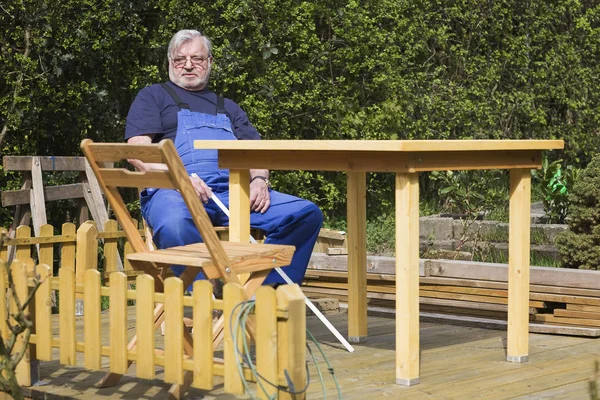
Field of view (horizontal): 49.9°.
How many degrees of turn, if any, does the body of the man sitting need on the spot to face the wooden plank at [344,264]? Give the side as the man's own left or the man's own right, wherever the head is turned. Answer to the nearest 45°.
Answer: approximately 135° to the man's own left

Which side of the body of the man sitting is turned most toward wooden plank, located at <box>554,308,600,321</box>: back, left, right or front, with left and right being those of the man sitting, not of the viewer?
left

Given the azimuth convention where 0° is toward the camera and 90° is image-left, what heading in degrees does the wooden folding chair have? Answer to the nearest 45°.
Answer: approximately 225°

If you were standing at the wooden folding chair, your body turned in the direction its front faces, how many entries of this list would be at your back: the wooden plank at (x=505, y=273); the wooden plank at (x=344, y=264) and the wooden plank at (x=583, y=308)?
0

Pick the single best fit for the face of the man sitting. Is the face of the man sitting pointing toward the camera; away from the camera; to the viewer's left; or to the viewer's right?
toward the camera

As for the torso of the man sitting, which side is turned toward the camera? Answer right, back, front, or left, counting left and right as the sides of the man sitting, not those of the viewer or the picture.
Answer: front

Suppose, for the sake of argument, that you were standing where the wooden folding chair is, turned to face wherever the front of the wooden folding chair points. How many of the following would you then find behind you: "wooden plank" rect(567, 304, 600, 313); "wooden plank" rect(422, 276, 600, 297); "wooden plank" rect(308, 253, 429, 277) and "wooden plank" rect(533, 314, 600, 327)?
0

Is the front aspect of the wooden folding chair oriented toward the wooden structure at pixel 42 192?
no

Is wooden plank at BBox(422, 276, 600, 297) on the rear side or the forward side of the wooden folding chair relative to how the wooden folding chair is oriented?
on the forward side

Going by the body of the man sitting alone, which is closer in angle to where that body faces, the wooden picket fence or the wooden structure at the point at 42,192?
the wooden picket fence

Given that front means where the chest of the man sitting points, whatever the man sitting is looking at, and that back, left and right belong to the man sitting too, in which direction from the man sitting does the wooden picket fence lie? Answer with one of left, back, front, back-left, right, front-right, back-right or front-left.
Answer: front
